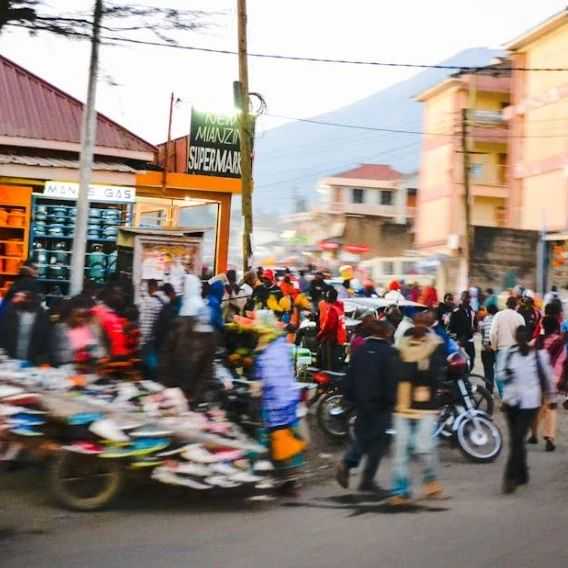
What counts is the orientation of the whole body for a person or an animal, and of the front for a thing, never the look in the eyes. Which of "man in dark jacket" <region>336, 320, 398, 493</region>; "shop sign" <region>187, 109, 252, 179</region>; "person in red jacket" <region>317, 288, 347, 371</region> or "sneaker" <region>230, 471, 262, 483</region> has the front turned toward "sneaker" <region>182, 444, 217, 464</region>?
the shop sign

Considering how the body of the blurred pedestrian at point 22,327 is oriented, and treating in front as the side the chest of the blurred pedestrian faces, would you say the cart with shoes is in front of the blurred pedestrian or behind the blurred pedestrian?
in front

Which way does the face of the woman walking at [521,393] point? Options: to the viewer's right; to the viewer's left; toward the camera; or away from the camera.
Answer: away from the camera

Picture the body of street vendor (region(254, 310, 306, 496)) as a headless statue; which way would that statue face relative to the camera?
to the viewer's left

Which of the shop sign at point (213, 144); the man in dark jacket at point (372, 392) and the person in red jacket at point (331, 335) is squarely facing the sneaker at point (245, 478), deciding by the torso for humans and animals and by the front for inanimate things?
the shop sign

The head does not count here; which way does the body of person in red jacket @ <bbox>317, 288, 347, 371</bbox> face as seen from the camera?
away from the camera

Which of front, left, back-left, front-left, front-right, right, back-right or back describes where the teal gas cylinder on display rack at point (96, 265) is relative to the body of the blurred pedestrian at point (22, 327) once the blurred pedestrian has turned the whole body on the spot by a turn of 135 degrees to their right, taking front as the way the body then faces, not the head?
front-right

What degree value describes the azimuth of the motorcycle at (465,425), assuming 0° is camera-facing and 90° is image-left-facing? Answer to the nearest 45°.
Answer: approximately 315°

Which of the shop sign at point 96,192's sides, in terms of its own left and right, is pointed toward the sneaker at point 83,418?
front
